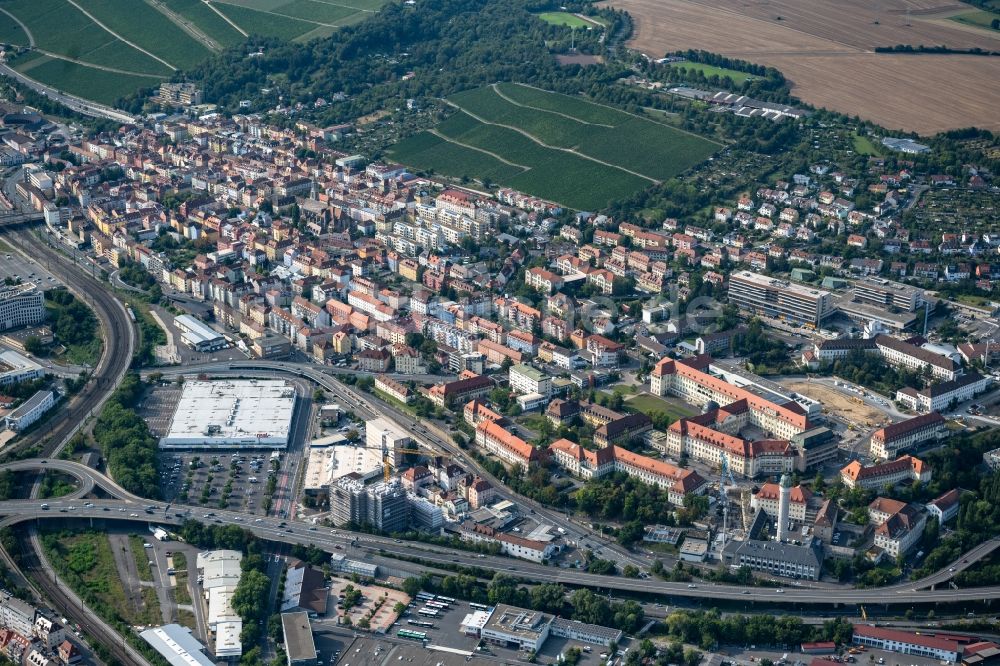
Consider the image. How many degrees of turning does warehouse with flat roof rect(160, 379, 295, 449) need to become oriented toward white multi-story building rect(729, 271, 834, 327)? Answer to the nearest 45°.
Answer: approximately 90° to its left

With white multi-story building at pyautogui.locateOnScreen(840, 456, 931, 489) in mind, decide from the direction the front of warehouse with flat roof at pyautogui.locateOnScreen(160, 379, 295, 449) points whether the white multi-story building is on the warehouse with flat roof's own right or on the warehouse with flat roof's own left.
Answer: on the warehouse with flat roof's own left

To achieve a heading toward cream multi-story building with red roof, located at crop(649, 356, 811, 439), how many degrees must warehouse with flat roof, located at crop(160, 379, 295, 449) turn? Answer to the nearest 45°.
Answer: approximately 90° to its left

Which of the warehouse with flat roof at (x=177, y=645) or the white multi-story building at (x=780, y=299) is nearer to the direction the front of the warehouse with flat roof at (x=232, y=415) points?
the warehouse with flat roof

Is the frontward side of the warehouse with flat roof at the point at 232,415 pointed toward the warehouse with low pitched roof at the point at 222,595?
yes

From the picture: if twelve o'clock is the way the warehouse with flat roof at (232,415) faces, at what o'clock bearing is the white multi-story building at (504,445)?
The white multi-story building is roughly at 10 o'clock from the warehouse with flat roof.

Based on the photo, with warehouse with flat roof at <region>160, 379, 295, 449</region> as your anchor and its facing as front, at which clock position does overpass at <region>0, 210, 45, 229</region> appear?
The overpass is roughly at 5 o'clock from the warehouse with flat roof.

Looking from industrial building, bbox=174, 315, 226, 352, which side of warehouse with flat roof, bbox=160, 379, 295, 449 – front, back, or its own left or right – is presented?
back

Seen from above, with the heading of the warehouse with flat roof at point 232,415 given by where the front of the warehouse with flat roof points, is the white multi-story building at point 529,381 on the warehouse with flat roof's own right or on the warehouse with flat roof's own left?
on the warehouse with flat roof's own left

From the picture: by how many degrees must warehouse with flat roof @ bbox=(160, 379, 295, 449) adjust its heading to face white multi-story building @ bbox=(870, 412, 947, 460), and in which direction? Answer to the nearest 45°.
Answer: approximately 90° to its left

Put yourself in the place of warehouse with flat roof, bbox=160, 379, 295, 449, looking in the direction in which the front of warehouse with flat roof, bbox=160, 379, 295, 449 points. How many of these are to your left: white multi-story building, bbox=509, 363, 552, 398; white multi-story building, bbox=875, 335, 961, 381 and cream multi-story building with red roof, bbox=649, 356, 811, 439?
3

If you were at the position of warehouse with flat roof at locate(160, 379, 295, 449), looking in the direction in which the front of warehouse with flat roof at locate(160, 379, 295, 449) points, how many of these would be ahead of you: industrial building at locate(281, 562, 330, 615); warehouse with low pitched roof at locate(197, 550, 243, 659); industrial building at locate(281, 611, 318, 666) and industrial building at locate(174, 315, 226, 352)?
3

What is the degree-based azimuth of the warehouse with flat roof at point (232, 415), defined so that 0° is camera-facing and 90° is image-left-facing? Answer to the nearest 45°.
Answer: approximately 0°

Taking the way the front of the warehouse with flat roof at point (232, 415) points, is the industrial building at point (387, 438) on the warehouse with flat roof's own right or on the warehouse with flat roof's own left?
on the warehouse with flat roof's own left

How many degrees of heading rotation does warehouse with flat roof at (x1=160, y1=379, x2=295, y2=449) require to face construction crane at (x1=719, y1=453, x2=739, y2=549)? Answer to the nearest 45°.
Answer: approximately 45° to its left

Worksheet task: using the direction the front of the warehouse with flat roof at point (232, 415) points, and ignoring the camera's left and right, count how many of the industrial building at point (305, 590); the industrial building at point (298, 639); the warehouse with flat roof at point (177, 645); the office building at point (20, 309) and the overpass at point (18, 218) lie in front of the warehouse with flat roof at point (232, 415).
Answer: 3

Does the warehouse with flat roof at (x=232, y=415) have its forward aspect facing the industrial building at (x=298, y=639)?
yes

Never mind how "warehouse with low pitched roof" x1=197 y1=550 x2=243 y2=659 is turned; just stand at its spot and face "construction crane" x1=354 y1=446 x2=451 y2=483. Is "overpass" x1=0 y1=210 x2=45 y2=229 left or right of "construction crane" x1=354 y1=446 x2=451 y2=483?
left

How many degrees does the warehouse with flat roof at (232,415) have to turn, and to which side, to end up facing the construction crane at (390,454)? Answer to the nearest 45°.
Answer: approximately 45° to its left
